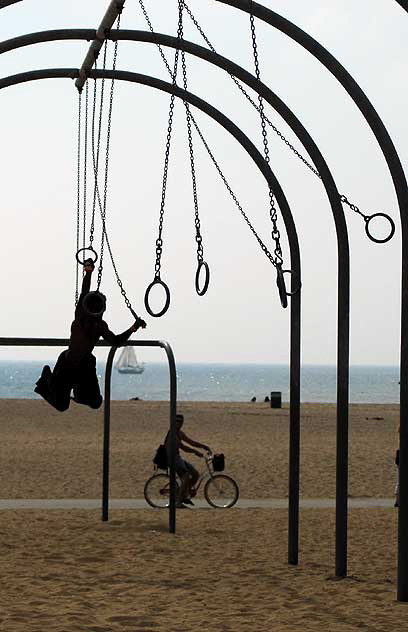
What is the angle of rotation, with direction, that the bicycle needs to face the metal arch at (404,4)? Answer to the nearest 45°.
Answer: approximately 90° to its right

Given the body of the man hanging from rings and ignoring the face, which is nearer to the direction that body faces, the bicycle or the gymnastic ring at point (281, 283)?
the gymnastic ring

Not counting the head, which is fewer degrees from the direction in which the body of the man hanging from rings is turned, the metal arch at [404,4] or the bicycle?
the metal arch

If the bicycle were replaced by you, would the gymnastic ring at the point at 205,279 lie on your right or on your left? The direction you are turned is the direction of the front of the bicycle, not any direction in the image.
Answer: on your right

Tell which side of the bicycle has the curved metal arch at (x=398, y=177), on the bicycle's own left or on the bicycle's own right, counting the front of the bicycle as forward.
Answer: on the bicycle's own right

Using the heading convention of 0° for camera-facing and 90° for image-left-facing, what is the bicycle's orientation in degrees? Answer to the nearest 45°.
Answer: approximately 270°
